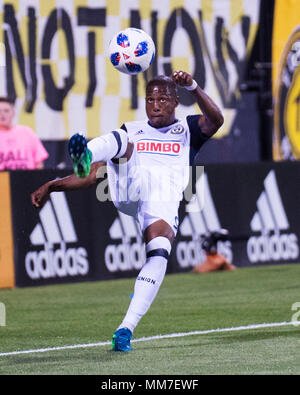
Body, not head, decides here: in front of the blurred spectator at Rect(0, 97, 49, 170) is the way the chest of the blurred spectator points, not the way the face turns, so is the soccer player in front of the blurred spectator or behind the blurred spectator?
in front

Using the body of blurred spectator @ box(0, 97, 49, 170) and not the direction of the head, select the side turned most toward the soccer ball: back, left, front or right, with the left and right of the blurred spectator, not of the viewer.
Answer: front

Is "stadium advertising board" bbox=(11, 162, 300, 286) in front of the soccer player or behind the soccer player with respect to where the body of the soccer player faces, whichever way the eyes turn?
behind

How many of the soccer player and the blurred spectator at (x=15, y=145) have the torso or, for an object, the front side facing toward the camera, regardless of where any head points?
2

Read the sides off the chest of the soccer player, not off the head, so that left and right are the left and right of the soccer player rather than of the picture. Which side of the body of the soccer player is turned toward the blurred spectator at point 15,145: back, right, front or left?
back

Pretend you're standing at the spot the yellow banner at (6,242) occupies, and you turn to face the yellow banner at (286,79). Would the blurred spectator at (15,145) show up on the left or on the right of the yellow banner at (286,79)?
left

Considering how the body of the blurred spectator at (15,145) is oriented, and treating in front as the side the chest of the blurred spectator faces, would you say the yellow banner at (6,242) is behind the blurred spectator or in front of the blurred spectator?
in front

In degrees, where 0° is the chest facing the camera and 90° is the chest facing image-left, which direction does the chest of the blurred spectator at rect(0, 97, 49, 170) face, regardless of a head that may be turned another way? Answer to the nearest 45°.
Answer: approximately 0°

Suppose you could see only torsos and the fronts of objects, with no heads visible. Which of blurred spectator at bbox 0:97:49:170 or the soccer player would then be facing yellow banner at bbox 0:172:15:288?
the blurred spectator

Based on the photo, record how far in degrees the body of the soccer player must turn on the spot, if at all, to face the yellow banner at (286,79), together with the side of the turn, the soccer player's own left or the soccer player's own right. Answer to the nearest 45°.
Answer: approximately 180°
